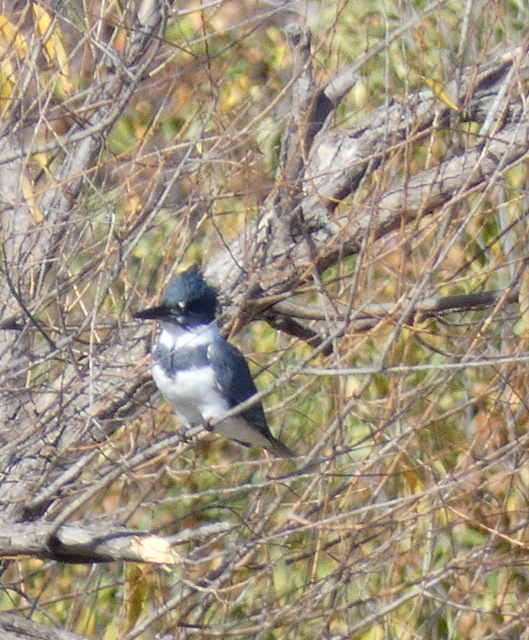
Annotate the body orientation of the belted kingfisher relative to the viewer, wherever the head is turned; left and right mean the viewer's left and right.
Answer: facing the viewer and to the left of the viewer
